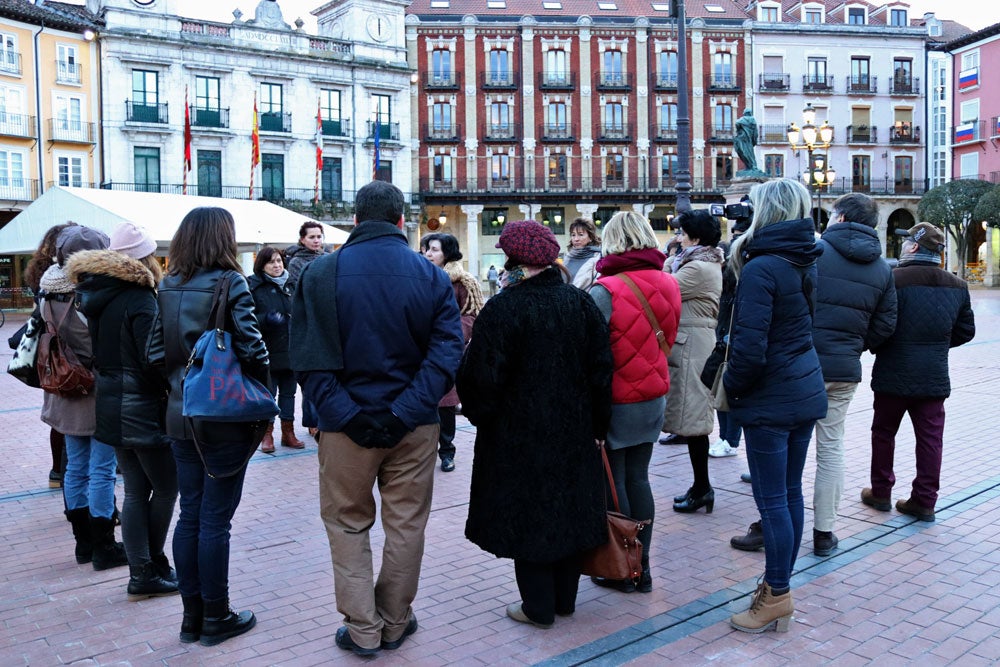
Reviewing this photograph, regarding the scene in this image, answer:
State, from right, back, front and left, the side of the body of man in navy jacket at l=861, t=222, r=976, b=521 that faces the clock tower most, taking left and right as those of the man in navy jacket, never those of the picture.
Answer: front

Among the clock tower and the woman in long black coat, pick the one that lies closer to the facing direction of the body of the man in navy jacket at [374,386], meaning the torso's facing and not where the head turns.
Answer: the clock tower

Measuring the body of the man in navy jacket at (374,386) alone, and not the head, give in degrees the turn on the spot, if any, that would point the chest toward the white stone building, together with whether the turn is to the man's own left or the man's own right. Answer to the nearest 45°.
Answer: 0° — they already face it

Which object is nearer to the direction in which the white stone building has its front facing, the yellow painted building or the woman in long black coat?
the woman in long black coat

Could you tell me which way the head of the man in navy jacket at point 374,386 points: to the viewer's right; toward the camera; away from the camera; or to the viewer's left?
away from the camera

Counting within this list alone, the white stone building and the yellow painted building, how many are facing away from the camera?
0

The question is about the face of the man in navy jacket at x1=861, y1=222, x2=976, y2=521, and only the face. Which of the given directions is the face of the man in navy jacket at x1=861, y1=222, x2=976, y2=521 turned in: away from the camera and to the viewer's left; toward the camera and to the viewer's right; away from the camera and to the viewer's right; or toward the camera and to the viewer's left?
away from the camera and to the viewer's left

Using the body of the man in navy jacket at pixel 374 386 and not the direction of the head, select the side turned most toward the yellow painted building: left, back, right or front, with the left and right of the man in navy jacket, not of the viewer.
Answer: front

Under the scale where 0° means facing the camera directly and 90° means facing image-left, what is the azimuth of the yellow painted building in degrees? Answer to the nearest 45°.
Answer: approximately 315°

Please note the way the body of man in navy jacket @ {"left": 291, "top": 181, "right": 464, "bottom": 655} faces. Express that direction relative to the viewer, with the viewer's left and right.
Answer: facing away from the viewer

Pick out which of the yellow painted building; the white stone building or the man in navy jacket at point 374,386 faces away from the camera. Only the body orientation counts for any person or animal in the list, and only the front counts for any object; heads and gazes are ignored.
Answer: the man in navy jacket

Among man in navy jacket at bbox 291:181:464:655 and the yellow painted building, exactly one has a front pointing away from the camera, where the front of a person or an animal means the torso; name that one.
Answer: the man in navy jacket

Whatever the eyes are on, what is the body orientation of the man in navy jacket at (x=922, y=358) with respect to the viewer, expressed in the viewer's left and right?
facing away from the viewer and to the left of the viewer

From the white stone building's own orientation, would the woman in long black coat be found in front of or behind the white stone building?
in front

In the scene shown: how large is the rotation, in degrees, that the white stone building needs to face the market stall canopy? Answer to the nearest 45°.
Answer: approximately 45° to its right

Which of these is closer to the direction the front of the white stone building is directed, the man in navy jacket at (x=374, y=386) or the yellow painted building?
the man in navy jacket

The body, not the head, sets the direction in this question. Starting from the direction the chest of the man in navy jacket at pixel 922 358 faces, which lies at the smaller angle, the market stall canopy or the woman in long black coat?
the market stall canopy

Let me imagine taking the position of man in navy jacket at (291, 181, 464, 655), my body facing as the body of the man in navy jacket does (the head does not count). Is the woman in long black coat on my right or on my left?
on my right
